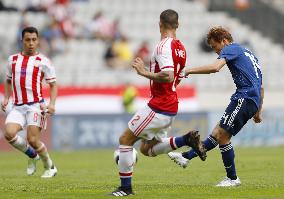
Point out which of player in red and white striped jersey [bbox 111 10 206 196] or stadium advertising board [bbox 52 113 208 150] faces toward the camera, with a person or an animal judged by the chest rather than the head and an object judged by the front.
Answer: the stadium advertising board

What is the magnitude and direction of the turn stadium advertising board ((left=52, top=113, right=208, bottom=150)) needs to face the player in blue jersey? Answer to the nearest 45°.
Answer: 0° — it already faces them

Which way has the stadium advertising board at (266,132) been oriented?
toward the camera

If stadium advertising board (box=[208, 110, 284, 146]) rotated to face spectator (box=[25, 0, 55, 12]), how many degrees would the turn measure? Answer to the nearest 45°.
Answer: approximately 90° to its right

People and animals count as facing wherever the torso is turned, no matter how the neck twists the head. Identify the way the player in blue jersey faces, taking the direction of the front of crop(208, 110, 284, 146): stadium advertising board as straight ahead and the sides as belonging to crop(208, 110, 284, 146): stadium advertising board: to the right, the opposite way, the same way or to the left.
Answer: to the right

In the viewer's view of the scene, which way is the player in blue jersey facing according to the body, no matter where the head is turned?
to the viewer's left

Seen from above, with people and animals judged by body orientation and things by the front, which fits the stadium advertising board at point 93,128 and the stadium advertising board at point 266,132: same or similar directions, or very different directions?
same or similar directions

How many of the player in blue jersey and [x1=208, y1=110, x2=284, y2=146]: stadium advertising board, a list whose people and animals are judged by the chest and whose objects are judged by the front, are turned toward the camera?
1

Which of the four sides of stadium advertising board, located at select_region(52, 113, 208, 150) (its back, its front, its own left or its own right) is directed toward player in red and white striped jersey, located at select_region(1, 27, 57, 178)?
front

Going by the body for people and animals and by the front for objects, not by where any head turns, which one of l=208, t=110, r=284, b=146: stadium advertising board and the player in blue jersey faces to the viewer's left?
the player in blue jersey

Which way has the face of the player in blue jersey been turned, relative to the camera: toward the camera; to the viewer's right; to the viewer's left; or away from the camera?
to the viewer's left

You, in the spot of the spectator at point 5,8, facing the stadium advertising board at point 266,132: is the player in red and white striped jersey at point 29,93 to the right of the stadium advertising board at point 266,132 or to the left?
right

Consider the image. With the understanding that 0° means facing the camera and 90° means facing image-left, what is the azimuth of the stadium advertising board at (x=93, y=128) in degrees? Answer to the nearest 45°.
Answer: approximately 0°

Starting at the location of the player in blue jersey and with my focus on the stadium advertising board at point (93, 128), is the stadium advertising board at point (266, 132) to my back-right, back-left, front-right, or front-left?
front-right
